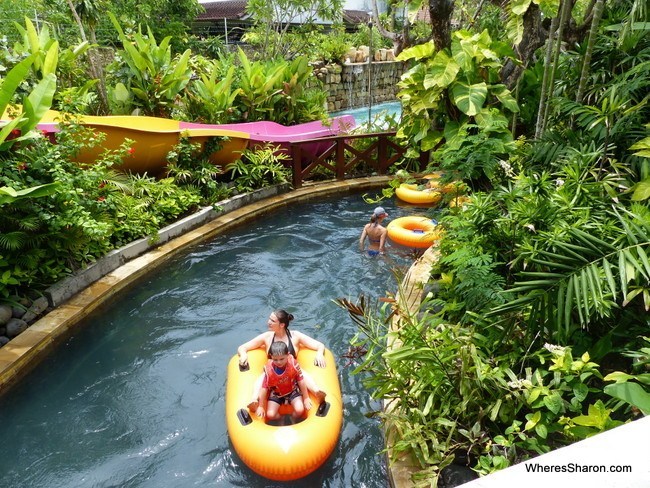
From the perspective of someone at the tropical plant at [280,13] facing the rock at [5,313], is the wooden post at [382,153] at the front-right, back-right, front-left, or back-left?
front-left

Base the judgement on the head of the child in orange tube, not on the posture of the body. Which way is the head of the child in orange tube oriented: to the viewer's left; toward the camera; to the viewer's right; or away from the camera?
toward the camera

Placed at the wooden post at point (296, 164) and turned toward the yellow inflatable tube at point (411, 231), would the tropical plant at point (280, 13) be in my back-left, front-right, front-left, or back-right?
back-left

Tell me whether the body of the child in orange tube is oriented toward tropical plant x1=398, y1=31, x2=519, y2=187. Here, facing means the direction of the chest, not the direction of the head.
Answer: no

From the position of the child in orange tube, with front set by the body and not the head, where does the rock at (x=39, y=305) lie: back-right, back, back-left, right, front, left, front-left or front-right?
back-right

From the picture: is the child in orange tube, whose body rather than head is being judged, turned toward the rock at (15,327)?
no

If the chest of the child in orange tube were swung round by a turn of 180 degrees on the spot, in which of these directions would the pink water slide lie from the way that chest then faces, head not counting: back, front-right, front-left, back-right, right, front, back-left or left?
front

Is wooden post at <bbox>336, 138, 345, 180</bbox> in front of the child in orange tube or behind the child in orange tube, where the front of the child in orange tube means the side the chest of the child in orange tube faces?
behind

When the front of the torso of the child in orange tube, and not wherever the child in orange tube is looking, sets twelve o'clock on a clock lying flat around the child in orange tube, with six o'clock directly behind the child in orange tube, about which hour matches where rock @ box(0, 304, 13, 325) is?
The rock is roughly at 4 o'clock from the child in orange tube.

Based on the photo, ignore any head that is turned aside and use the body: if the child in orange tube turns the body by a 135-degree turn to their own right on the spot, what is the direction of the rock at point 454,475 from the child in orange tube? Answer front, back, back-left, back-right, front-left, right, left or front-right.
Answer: back

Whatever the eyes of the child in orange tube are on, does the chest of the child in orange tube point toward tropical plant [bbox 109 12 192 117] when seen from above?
no

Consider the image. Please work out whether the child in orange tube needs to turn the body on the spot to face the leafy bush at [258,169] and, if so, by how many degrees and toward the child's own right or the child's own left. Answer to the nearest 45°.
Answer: approximately 180°

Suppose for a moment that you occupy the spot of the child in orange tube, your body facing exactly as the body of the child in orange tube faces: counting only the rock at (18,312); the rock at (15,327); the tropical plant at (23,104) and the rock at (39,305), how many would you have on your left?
0

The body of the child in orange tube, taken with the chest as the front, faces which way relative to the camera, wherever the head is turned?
toward the camera

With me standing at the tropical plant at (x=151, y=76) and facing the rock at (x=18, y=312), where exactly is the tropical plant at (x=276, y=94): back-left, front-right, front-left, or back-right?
back-left

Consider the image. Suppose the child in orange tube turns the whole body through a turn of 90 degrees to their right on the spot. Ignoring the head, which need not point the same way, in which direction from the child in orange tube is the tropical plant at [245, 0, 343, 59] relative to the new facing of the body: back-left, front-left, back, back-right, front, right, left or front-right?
right

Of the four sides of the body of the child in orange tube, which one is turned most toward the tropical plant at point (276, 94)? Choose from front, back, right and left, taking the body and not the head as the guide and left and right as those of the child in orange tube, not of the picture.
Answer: back

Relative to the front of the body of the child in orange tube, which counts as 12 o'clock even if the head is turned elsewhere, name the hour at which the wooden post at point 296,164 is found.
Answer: The wooden post is roughly at 6 o'clock from the child in orange tube.

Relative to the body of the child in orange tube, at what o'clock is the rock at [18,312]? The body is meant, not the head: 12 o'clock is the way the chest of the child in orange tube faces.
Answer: The rock is roughly at 4 o'clock from the child in orange tube.

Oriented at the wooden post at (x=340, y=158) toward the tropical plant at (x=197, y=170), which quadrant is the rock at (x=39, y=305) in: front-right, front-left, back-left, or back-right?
front-left
